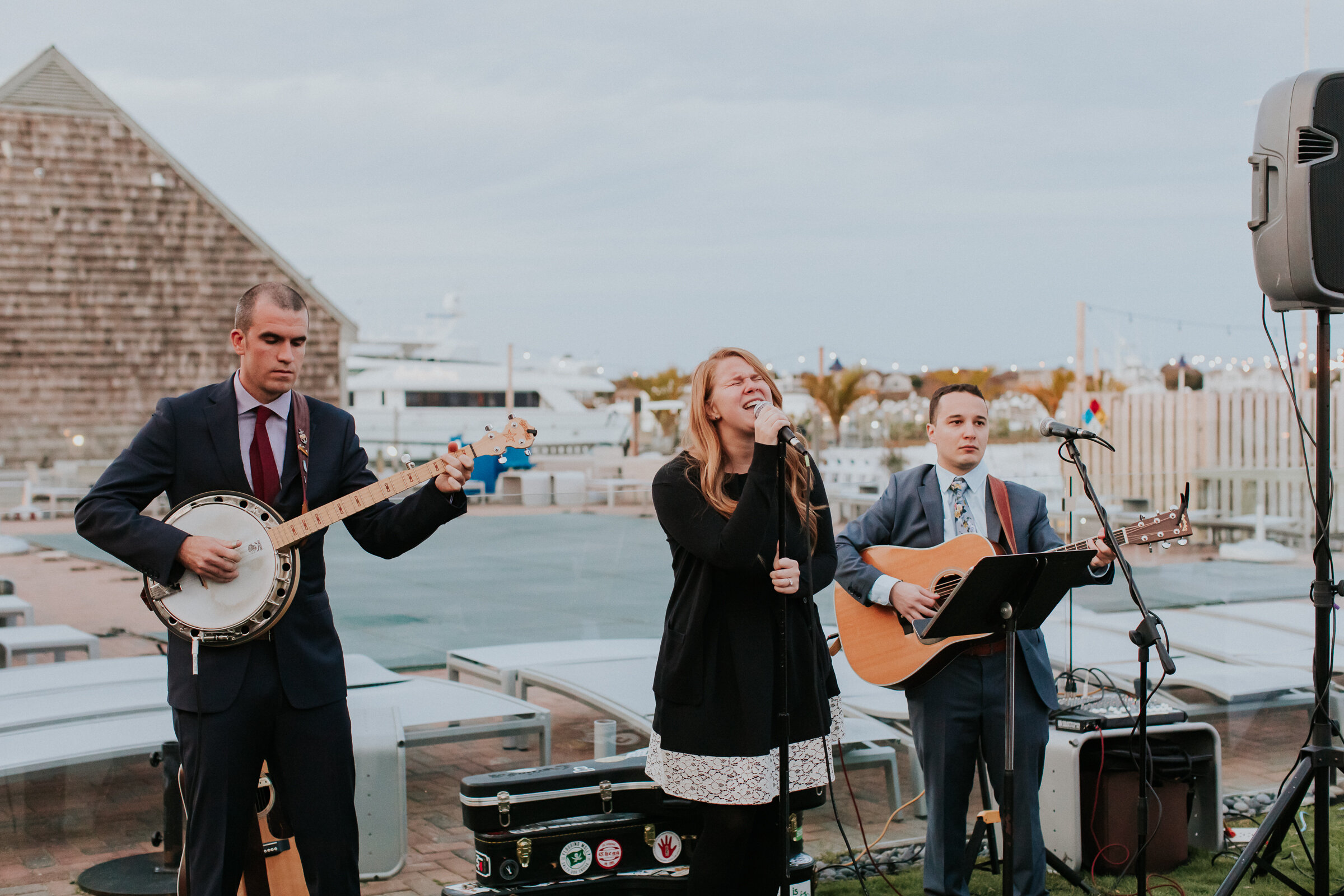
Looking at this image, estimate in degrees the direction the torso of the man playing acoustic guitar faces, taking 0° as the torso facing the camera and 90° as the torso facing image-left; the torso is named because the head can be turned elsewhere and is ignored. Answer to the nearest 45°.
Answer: approximately 0°

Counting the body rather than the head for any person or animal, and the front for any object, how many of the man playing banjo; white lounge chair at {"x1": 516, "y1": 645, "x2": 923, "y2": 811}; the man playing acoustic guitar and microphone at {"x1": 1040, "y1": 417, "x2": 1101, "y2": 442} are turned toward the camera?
2

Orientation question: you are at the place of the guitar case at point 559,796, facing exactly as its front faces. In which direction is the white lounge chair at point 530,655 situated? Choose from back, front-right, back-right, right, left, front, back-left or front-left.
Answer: back

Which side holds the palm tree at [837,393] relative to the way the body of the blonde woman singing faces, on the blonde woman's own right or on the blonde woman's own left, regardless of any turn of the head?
on the blonde woman's own left

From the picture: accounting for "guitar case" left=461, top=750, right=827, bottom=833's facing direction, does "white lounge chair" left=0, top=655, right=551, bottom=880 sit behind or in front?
behind

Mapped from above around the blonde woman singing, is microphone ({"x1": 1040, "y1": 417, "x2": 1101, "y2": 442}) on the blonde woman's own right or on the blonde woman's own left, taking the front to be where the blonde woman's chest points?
on the blonde woman's own left

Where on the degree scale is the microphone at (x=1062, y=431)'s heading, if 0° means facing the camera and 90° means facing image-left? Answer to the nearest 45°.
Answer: approximately 90°
